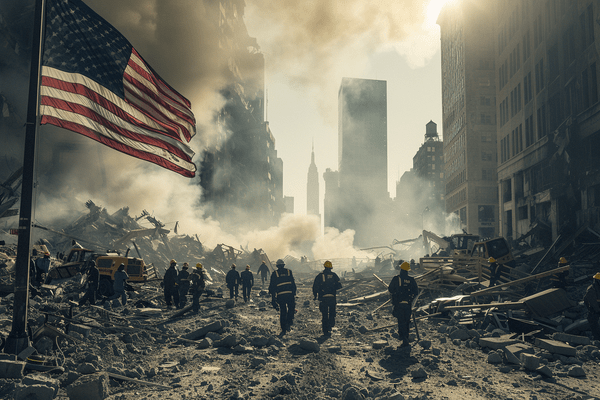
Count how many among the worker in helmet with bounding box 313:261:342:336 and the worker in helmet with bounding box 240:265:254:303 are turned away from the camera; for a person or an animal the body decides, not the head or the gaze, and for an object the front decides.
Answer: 2

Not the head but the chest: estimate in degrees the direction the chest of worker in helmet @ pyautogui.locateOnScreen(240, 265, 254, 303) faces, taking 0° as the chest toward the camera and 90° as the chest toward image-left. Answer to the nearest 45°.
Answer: approximately 180°

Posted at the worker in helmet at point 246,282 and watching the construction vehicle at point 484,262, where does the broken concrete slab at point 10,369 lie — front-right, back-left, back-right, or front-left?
back-right

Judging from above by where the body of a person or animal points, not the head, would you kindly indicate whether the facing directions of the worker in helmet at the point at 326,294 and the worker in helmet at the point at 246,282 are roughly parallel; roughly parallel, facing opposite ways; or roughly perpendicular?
roughly parallel

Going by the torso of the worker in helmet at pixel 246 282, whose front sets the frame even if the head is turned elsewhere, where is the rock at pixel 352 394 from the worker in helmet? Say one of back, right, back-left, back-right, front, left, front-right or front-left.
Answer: back

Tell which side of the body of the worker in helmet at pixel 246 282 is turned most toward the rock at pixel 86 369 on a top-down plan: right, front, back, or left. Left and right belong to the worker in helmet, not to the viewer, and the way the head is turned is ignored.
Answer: back

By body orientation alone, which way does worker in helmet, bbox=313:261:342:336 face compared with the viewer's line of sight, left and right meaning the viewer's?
facing away from the viewer

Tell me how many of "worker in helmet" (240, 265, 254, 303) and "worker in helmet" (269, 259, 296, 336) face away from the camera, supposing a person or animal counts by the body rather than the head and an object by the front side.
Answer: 2

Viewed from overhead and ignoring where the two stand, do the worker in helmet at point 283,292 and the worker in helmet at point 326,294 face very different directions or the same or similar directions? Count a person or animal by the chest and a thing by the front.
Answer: same or similar directions

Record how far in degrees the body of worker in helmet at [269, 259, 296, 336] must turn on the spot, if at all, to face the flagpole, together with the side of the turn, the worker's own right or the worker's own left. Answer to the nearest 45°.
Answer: approximately 135° to the worker's own left

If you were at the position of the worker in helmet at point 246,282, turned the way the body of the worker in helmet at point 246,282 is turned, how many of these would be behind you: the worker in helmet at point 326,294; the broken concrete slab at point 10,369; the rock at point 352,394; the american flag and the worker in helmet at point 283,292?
5

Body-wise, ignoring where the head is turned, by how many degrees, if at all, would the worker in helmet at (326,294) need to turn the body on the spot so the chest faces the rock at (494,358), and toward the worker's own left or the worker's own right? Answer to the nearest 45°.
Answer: approximately 135° to the worker's own right

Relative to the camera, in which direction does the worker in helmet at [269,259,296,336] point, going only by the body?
away from the camera
